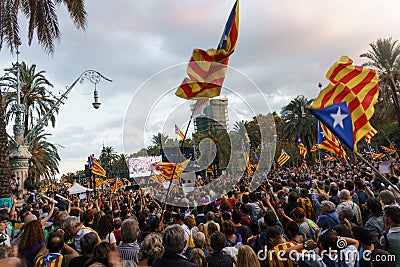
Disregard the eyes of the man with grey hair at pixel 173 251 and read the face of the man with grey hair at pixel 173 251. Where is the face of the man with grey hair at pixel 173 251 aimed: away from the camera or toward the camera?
away from the camera

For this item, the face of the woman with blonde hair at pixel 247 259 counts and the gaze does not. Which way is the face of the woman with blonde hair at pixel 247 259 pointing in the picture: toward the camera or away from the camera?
away from the camera

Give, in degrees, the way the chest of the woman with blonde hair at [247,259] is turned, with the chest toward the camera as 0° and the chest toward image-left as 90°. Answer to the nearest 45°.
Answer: approximately 180°

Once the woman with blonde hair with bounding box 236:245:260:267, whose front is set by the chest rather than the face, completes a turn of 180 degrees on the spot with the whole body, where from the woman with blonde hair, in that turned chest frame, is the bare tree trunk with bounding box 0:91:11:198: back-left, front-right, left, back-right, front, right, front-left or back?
back-right

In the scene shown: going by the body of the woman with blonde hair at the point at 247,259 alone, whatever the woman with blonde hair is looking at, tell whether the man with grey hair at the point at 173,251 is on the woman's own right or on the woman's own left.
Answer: on the woman's own left

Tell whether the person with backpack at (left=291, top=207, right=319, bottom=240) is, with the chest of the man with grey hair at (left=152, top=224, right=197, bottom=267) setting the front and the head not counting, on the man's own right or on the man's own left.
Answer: on the man's own right

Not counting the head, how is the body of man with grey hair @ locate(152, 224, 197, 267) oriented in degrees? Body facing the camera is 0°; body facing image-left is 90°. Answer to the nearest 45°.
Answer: approximately 180°

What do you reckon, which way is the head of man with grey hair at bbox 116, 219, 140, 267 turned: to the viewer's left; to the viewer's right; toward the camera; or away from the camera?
away from the camera

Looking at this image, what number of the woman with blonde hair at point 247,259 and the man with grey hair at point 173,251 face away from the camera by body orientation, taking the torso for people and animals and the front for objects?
2
